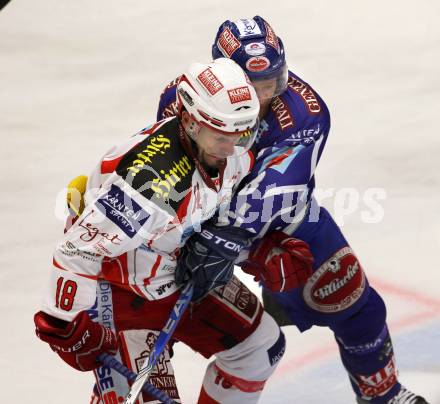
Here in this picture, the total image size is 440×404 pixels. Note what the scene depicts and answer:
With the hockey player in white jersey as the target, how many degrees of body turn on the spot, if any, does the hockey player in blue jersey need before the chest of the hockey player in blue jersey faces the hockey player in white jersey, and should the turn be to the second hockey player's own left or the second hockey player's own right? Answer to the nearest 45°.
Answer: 0° — they already face them

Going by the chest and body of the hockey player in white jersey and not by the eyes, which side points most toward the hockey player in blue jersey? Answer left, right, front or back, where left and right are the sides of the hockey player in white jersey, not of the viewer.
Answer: left

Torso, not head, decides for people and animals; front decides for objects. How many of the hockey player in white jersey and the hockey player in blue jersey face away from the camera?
0

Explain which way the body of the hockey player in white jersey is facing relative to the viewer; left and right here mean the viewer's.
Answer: facing the viewer and to the right of the viewer

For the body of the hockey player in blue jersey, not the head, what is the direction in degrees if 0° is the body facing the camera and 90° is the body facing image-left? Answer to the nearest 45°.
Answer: approximately 45°
